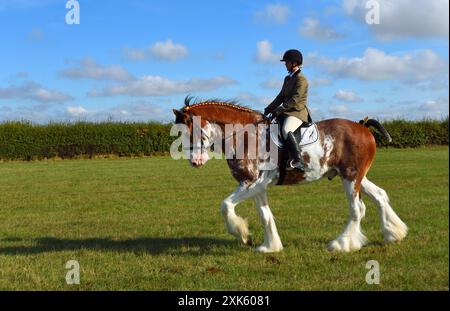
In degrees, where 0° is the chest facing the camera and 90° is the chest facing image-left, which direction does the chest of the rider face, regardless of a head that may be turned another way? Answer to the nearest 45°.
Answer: approximately 90°

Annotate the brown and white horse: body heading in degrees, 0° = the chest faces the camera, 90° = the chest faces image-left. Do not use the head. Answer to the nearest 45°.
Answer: approximately 90°
